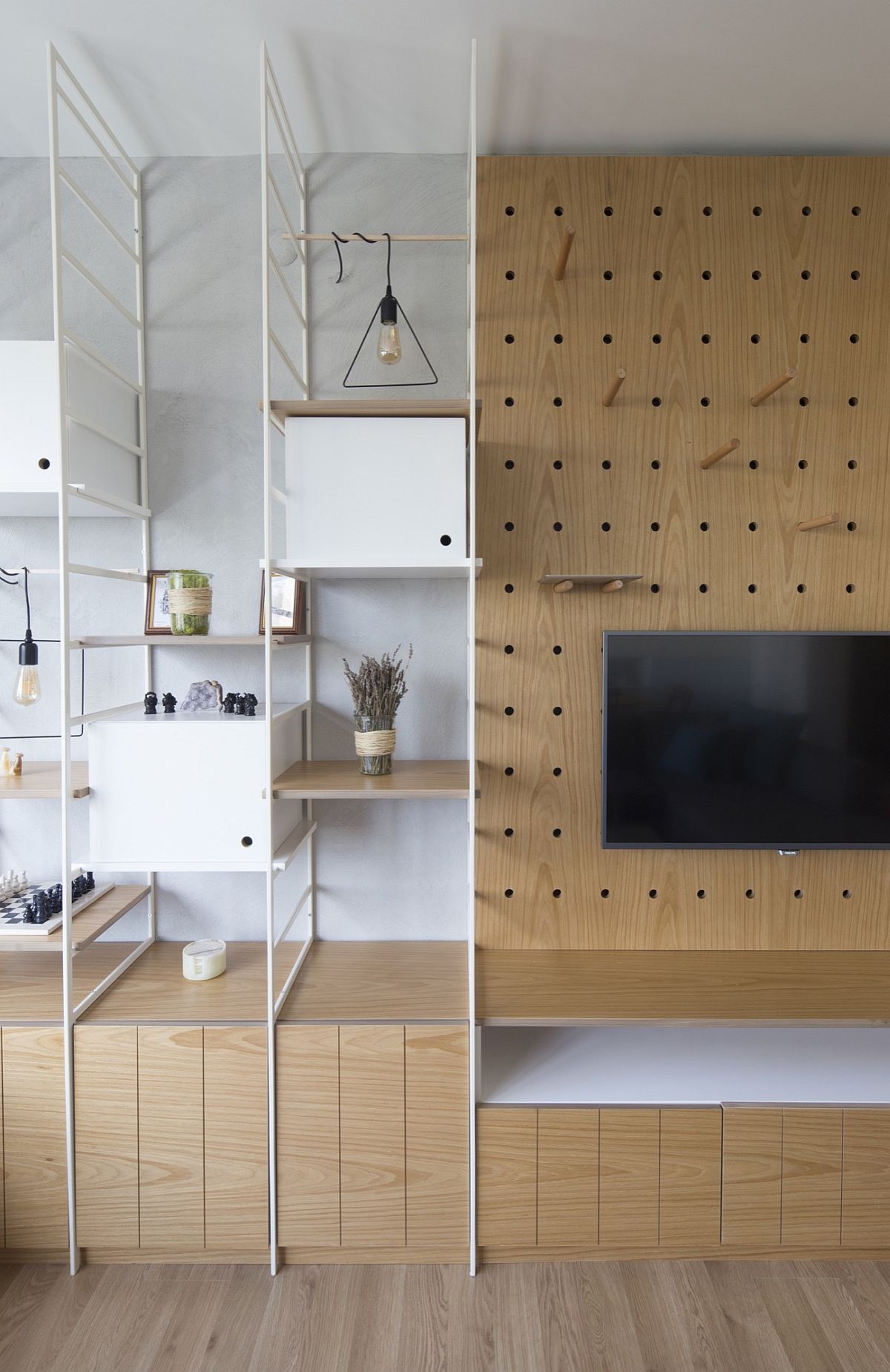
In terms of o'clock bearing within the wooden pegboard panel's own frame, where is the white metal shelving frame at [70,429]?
The white metal shelving frame is roughly at 2 o'clock from the wooden pegboard panel.

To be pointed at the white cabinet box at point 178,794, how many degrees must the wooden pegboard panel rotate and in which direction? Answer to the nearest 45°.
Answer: approximately 45° to its right

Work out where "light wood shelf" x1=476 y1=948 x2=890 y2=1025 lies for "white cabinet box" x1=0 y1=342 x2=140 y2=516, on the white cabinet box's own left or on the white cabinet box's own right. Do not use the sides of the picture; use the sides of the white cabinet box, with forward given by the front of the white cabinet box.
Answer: on the white cabinet box's own left

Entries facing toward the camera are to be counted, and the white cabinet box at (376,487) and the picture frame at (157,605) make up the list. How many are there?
2

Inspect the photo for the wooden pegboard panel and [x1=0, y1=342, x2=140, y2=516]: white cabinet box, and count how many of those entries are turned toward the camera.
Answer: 2
